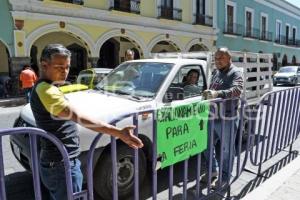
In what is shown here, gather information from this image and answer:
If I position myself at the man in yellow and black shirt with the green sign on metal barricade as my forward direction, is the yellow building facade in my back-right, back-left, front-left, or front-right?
front-left

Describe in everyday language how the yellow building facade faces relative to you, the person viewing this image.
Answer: facing the viewer and to the right of the viewer

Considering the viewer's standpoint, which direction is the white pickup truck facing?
facing the viewer and to the left of the viewer

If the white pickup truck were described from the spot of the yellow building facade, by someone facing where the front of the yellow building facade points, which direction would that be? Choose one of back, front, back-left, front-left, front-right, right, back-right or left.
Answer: front-right

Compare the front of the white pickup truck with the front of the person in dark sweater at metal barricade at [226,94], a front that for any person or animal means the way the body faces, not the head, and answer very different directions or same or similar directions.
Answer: same or similar directions

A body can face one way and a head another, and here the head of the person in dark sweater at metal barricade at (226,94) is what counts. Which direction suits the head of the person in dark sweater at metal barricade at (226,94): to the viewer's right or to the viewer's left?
to the viewer's left

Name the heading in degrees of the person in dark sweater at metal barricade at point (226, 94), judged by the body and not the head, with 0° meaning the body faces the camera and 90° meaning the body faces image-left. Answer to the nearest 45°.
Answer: approximately 45°

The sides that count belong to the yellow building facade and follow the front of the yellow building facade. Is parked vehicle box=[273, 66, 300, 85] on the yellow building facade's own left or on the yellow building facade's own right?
on the yellow building facade's own left

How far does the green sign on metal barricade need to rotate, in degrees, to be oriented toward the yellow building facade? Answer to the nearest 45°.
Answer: approximately 135° to its left

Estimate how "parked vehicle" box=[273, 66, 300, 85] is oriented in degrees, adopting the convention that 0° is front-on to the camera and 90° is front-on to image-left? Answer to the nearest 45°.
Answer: approximately 45°

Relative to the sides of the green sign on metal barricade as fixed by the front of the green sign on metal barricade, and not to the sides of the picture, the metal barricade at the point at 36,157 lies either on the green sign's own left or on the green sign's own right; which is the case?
on the green sign's own right

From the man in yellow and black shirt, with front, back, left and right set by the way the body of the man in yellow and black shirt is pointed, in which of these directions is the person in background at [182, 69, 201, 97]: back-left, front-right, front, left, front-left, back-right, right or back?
front-left

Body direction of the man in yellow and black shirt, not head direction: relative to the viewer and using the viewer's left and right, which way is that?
facing to the right of the viewer

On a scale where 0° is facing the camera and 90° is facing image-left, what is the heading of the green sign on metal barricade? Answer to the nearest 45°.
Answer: approximately 315°
